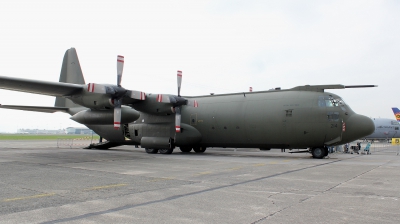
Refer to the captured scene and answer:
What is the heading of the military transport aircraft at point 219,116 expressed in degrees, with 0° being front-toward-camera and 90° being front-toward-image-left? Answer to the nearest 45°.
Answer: approximately 315°
